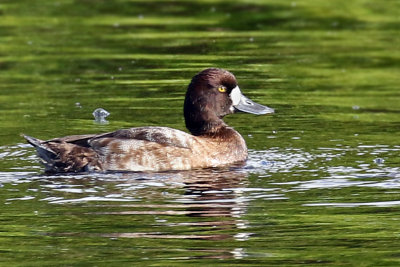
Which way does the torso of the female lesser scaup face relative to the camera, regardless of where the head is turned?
to the viewer's right

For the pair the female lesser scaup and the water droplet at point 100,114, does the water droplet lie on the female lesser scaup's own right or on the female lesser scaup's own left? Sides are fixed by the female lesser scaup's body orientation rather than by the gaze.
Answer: on the female lesser scaup's own left

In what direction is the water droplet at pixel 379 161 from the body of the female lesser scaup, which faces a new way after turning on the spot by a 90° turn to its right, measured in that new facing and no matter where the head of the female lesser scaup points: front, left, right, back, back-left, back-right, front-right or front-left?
left
